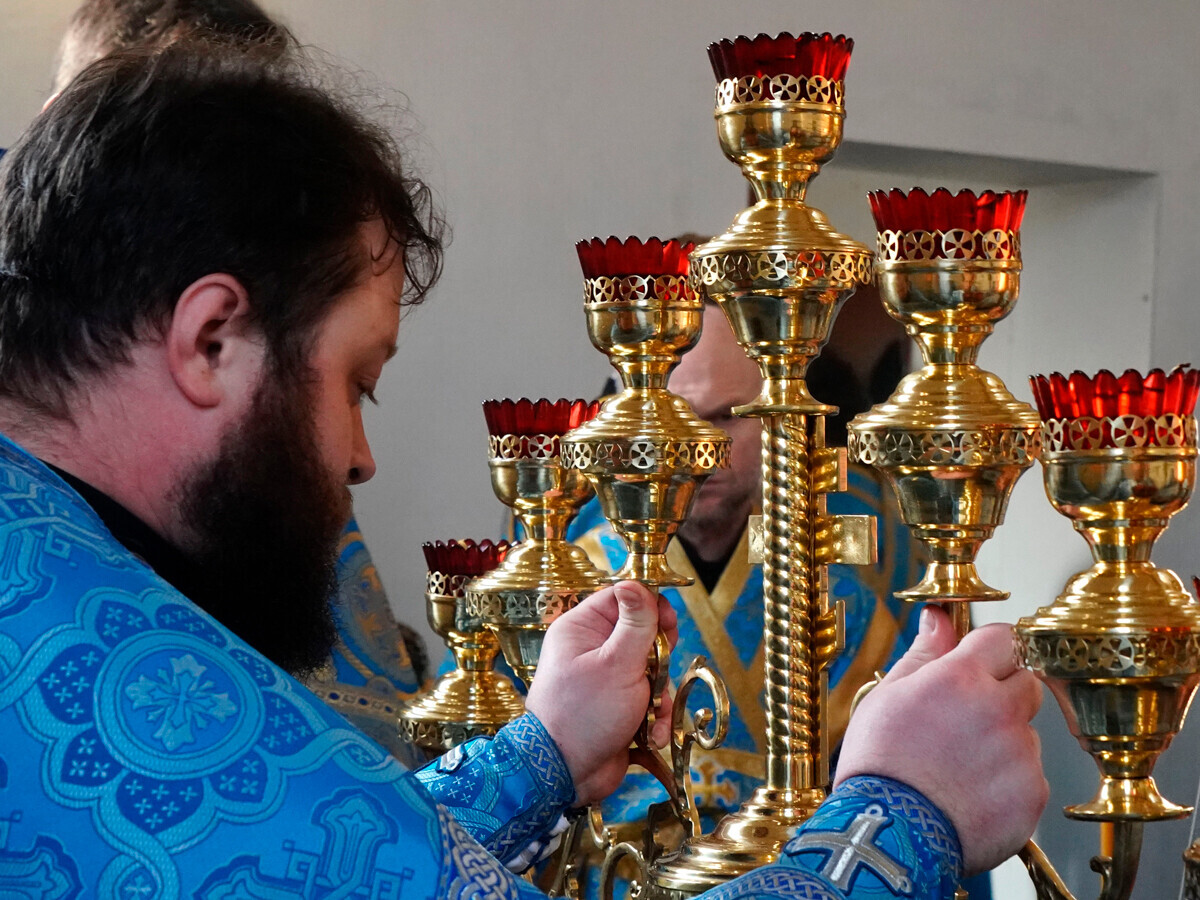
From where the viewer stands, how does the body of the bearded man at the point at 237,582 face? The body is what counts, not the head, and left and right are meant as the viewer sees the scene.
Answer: facing away from the viewer and to the right of the viewer

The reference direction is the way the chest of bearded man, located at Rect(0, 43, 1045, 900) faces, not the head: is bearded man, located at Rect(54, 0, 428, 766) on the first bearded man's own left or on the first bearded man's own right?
on the first bearded man's own left

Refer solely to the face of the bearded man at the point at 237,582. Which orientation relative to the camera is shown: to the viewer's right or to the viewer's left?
to the viewer's right
